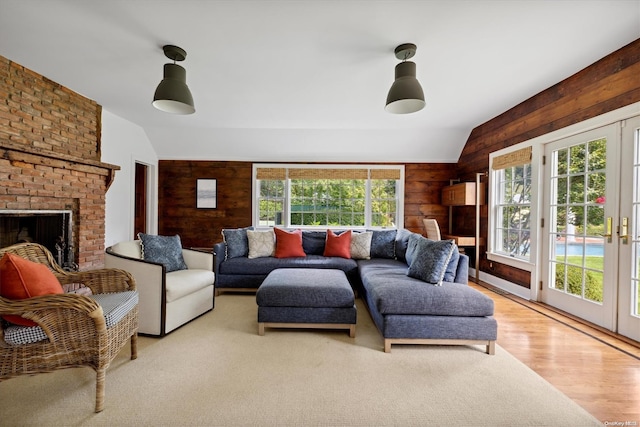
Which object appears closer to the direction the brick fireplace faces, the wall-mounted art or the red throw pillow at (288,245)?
the red throw pillow

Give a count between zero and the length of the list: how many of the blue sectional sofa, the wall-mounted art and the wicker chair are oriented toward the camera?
2

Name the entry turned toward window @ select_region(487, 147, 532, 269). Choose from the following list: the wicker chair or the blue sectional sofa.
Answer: the wicker chair

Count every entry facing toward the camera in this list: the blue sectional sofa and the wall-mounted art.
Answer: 2

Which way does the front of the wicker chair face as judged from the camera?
facing to the right of the viewer

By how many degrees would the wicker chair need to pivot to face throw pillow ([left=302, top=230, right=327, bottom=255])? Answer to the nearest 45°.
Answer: approximately 45° to its left

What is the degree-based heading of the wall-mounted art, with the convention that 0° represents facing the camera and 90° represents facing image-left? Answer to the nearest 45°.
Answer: approximately 0°

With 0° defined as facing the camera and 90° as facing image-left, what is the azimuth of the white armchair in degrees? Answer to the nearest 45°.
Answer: approximately 315°
